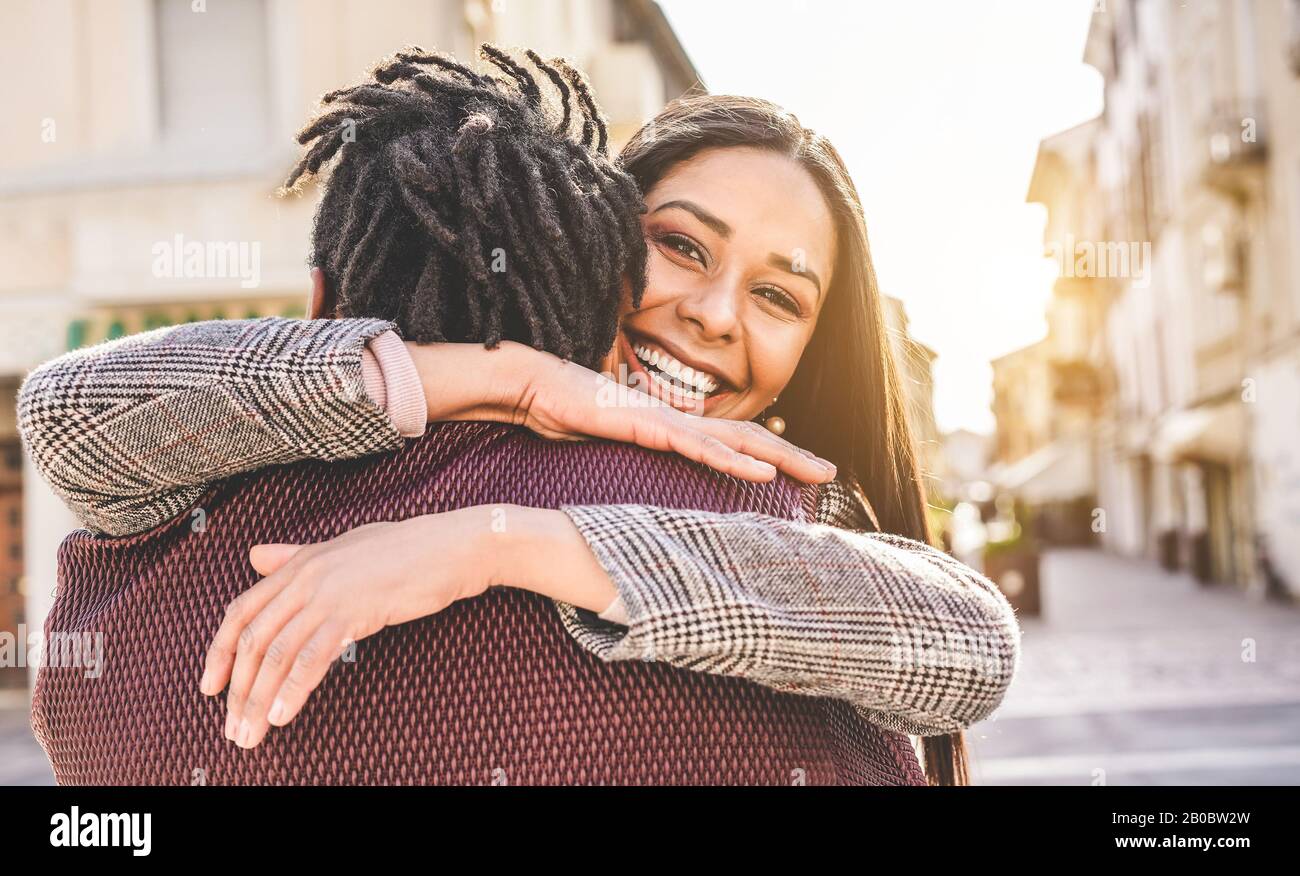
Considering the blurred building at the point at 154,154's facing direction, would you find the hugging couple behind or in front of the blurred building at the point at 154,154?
in front

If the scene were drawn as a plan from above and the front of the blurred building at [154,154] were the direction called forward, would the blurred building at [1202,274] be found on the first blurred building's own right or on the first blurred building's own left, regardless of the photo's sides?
on the first blurred building's own left
